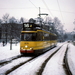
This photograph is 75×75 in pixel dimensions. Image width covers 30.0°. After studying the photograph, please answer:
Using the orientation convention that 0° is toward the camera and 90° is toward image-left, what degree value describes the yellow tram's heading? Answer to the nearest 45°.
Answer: approximately 45°
